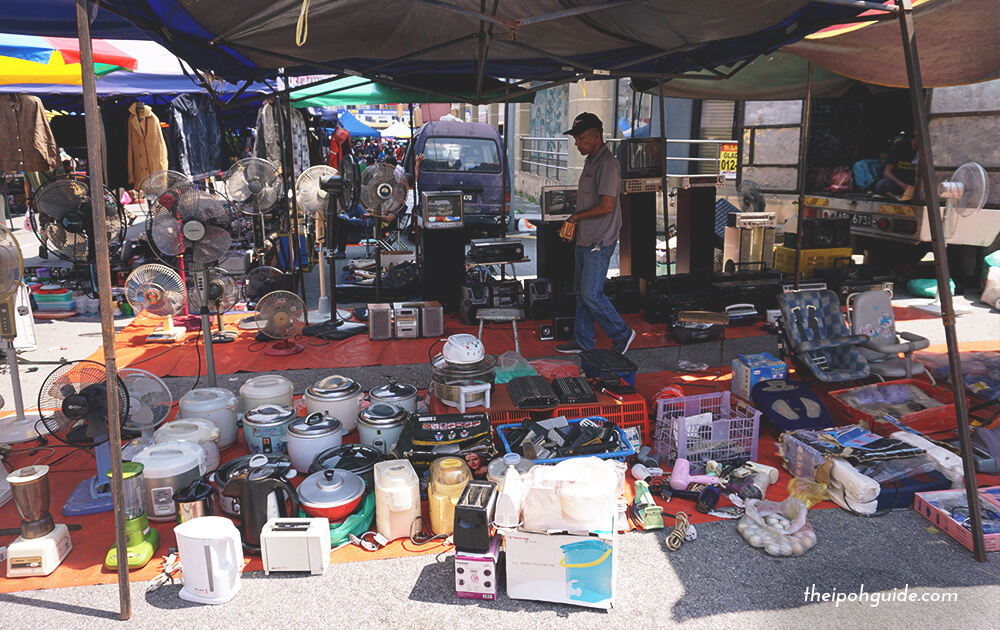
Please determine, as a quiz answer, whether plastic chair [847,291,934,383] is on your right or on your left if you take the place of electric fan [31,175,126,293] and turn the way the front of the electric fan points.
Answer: on your left

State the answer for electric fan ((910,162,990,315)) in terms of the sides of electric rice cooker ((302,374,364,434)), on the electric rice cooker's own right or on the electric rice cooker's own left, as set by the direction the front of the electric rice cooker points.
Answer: on the electric rice cooker's own left

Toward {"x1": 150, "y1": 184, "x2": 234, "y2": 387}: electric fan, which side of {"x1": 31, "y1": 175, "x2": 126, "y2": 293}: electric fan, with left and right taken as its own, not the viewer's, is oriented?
left

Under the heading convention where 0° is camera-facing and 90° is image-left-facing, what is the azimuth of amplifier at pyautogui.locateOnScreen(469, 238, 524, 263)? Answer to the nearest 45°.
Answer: approximately 0°

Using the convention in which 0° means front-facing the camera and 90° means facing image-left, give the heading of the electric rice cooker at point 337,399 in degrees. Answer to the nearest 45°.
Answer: approximately 0°
